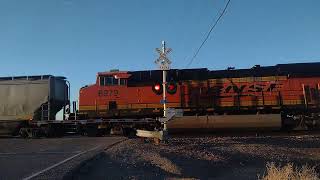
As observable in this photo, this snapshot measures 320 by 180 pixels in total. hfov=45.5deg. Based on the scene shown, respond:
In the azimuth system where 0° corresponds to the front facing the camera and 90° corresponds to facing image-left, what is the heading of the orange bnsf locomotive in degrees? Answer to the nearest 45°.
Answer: approximately 90°

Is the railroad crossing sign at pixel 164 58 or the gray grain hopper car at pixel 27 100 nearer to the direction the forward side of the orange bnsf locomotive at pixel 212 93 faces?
the gray grain hopper car

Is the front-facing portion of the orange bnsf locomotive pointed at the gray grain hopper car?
yes

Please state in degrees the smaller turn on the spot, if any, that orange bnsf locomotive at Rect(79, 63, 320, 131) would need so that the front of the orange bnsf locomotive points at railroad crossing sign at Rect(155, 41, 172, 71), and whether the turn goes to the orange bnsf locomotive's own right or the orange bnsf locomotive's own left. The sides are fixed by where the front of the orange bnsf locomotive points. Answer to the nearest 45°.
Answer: approximately 45° to the orange bnsf locomotive's own left
